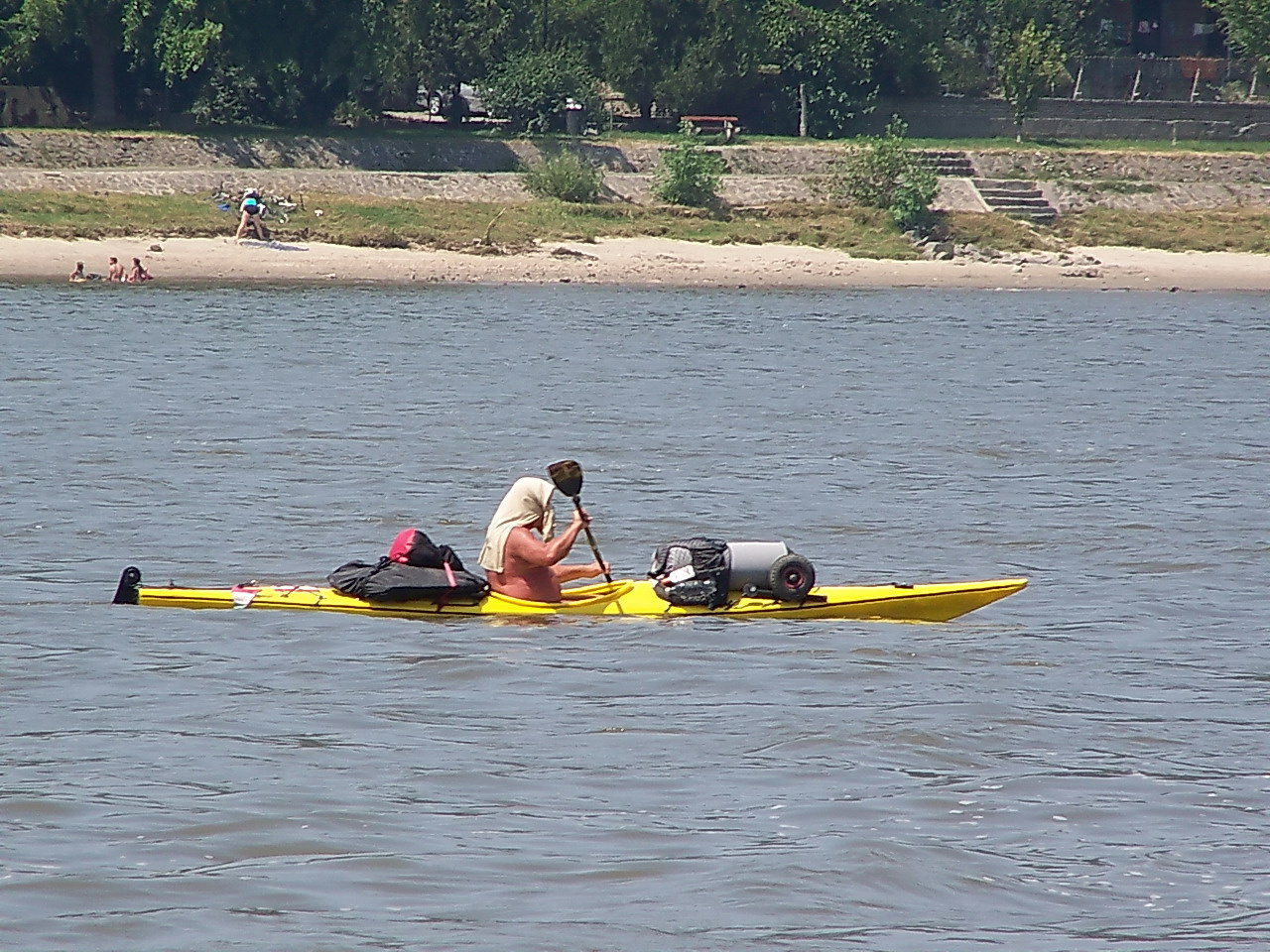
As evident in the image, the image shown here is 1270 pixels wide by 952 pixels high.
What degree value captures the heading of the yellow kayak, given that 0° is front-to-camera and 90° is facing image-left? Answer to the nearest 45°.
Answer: approximately 270°

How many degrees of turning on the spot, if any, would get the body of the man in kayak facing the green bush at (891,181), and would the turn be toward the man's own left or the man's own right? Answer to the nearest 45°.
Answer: approximately 90° to the man's own left

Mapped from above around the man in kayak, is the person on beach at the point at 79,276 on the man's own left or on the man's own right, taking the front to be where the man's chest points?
on the man's own left

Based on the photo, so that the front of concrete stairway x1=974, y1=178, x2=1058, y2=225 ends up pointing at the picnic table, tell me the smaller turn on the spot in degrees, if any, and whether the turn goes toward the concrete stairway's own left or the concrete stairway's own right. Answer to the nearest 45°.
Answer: approximately 135° to the concrete stairway's own right

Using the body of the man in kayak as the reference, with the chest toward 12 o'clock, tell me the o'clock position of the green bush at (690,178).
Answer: The green bush is roughly at 9 o'clock from the man in kayak.

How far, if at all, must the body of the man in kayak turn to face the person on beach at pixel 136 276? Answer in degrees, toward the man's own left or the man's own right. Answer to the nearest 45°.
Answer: approximately 90° to the man's own left

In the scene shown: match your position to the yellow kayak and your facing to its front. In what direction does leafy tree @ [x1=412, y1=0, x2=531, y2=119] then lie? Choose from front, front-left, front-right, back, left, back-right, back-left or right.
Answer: left

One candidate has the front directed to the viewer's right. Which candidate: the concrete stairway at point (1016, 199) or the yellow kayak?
the yellow kayak

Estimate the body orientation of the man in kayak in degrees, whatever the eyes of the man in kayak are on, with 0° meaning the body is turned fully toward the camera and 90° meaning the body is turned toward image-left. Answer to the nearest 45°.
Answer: approximately 270°

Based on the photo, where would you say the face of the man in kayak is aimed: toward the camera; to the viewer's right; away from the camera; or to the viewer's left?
to the viewer's right

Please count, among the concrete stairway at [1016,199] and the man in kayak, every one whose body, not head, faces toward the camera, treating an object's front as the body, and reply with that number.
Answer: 1

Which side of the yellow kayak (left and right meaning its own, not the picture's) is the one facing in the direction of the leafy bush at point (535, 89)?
left

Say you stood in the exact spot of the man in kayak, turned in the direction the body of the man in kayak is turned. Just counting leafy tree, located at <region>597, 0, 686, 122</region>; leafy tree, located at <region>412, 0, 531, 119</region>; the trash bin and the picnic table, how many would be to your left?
4
